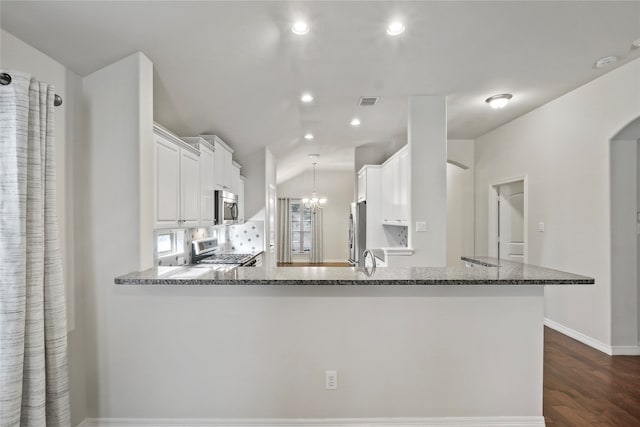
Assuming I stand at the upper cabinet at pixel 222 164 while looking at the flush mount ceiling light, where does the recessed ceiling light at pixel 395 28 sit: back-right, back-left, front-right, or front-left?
front-right

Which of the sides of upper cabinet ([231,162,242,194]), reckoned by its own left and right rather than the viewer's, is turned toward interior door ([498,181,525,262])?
front

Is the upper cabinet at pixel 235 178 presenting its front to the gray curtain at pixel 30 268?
no

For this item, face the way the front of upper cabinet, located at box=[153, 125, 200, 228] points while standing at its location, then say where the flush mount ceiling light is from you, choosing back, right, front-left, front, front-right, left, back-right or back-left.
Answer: front-left

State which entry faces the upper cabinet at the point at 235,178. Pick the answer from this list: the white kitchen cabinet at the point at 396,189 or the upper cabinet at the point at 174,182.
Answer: the white kitchen cabinet

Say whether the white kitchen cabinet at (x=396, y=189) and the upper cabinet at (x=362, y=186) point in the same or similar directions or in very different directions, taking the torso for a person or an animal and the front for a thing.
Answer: same or similar directions

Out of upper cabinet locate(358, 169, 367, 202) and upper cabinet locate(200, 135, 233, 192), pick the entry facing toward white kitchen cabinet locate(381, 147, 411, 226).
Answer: upper cabinet locate(200, 135, 233, 192)

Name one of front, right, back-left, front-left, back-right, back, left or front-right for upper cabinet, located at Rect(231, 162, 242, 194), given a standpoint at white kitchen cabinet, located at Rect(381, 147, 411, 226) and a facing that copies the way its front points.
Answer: front

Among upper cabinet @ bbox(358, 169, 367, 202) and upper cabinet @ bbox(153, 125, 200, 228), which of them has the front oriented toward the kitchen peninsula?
upper cabinet @ bbox(153, 125, 200, 228)

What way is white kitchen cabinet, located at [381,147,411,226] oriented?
to the viewer's left

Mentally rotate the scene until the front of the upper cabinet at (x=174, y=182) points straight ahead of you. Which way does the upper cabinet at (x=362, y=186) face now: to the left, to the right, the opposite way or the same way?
the opposite way

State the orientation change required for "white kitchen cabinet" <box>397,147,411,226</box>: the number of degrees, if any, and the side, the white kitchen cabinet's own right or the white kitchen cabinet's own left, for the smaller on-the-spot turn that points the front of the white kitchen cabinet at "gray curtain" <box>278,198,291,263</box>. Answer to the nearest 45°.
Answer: approximately 45° to the white kitchen cabinet's own right

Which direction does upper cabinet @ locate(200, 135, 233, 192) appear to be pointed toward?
to the viewer's right

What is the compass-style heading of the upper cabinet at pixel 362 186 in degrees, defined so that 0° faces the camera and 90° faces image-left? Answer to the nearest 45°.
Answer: approximately 90°

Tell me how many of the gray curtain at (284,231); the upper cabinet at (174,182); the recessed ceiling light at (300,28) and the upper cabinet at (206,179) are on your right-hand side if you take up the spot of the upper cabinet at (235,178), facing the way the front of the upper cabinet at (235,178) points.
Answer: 3

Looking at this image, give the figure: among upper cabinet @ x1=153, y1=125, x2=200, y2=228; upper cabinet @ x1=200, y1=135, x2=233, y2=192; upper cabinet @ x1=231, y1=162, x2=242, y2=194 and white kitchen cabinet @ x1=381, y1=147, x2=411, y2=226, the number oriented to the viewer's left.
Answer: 1

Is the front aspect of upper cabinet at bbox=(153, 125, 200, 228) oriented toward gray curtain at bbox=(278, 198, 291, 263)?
no

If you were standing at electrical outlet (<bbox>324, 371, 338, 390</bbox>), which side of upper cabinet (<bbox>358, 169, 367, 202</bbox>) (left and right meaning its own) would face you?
left
